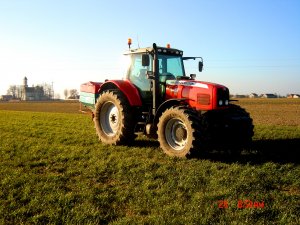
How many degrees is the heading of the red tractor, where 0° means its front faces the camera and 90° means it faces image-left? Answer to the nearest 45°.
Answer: approximately 315°
